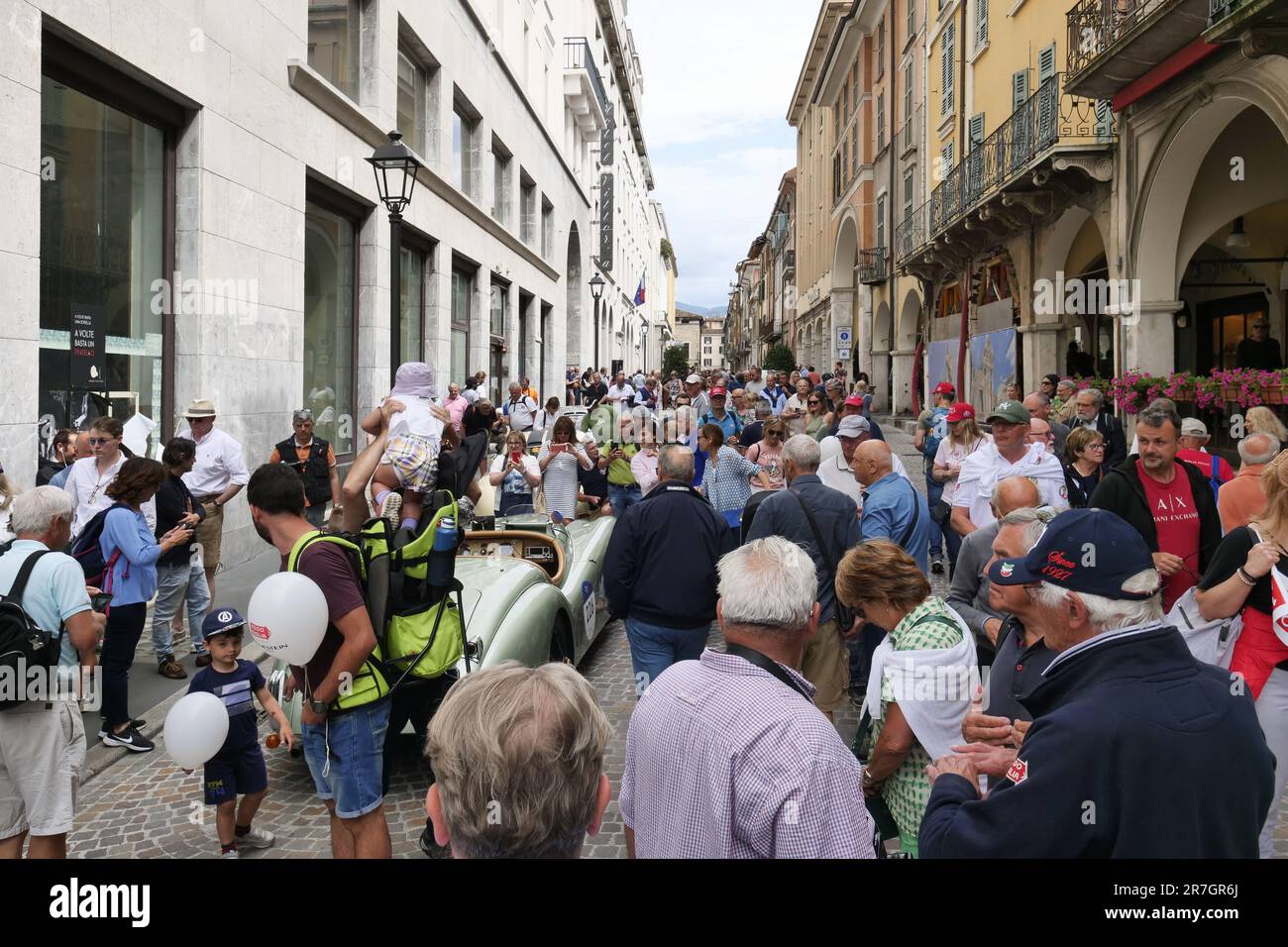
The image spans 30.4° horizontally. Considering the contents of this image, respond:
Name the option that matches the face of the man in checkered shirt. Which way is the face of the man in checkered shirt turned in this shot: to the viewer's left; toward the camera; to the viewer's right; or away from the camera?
away from the camera

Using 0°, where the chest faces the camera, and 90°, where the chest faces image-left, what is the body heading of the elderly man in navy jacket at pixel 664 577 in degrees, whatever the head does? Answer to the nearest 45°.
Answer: approximately 180°

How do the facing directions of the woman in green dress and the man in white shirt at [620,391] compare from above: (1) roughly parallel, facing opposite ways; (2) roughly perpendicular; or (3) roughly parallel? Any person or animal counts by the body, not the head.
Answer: roughly perpendicular

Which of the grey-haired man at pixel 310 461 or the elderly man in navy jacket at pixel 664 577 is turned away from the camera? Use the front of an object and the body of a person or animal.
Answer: the elderly man in navy jacket

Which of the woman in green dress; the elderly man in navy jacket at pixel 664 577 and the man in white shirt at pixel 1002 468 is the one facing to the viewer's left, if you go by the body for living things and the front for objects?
the woman in green dress

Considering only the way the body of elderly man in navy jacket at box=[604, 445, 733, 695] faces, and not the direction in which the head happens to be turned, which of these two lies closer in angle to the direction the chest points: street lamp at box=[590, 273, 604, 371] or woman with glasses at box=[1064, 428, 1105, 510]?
the street lamp

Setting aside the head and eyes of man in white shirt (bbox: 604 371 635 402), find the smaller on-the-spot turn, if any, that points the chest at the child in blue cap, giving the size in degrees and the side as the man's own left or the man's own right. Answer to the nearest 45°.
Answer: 0° — they already face them
